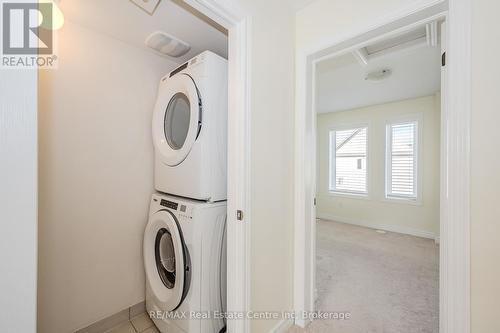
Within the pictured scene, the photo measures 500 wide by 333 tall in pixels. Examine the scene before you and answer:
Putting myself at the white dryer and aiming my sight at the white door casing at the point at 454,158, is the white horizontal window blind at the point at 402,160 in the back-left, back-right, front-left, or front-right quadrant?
front-left

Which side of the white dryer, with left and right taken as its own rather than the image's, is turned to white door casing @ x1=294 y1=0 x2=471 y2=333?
left

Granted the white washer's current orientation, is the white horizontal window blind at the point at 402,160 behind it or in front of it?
behind

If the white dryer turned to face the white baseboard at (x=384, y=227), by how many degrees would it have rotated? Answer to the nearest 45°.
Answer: approximately 180°

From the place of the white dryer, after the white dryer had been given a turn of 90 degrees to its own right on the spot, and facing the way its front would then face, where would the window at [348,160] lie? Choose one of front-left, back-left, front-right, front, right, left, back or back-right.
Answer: right

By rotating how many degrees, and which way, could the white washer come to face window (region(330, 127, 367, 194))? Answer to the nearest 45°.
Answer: approximately 180°

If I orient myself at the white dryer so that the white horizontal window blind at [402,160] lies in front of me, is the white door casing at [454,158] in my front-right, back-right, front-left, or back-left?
front-right

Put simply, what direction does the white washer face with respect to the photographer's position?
facing the viewer and to the left of the viewer
